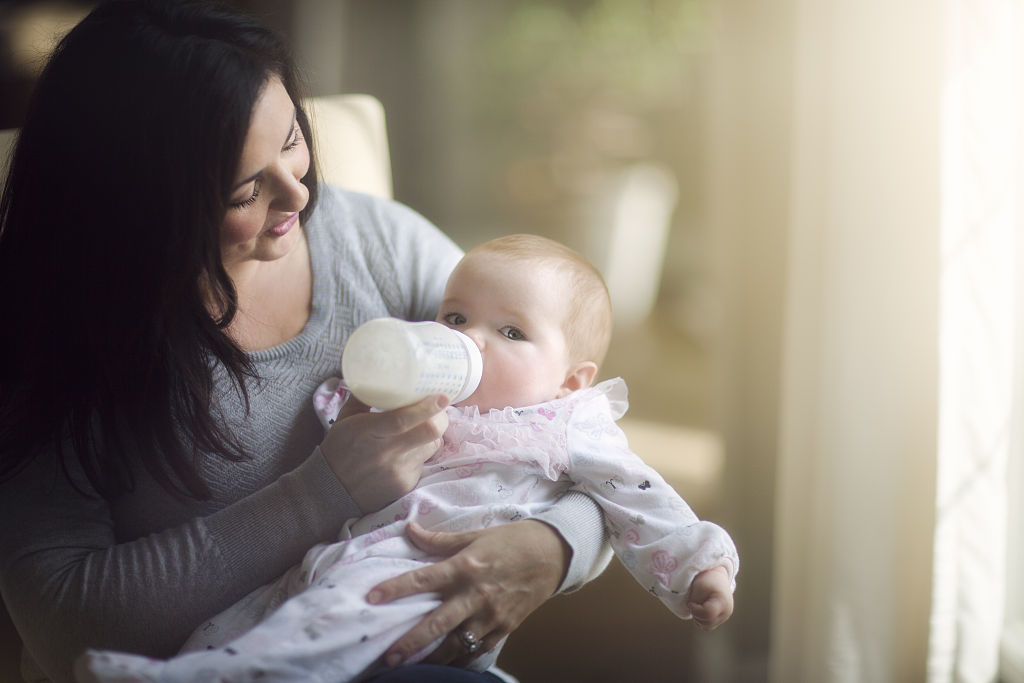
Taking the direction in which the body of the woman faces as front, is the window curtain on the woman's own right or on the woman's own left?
on the woman's own left

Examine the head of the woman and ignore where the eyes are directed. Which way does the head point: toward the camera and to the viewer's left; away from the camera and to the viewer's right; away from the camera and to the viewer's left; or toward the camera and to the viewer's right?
toward the camera and to the viewer's right
